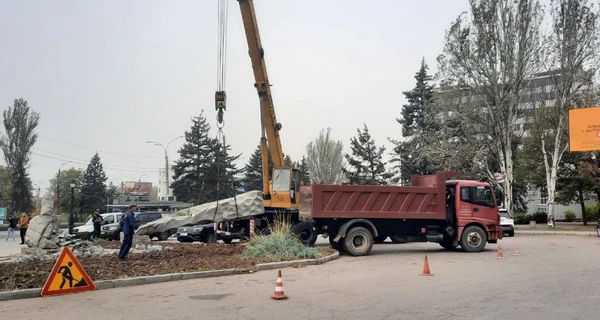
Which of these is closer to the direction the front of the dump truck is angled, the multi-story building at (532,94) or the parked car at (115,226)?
the multi-story building

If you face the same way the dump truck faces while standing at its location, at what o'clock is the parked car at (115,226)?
The parked car is roughly at 7 o'clock from the dump truck.

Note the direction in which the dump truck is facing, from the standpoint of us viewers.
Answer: facing to the right of the viewer

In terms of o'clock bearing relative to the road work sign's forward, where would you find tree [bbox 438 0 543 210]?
The tree is roughly at 8 o'clock from the road work sign.

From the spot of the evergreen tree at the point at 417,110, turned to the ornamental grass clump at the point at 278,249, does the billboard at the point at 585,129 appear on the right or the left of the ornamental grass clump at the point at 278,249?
left

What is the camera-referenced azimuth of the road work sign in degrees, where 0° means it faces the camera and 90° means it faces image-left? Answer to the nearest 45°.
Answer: approximately 0°

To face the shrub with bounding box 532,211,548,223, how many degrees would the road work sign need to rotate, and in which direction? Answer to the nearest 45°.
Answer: approximately 135° to its left

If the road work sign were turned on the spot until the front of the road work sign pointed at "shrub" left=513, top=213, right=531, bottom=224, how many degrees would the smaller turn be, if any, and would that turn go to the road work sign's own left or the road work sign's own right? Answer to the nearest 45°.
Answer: approximately 135° to the road work sign's own left

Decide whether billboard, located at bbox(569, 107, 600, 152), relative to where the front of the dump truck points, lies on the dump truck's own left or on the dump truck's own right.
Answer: on the dump truck's own left

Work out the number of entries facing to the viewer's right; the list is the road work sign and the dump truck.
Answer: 1

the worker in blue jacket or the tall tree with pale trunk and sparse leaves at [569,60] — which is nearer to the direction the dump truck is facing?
the tall tree with pale trunk and sparse leaves

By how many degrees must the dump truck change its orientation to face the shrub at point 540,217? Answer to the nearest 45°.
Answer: approximately 90° to its left

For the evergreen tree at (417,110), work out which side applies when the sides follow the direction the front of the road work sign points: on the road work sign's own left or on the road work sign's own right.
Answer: on the road work sign's own left
